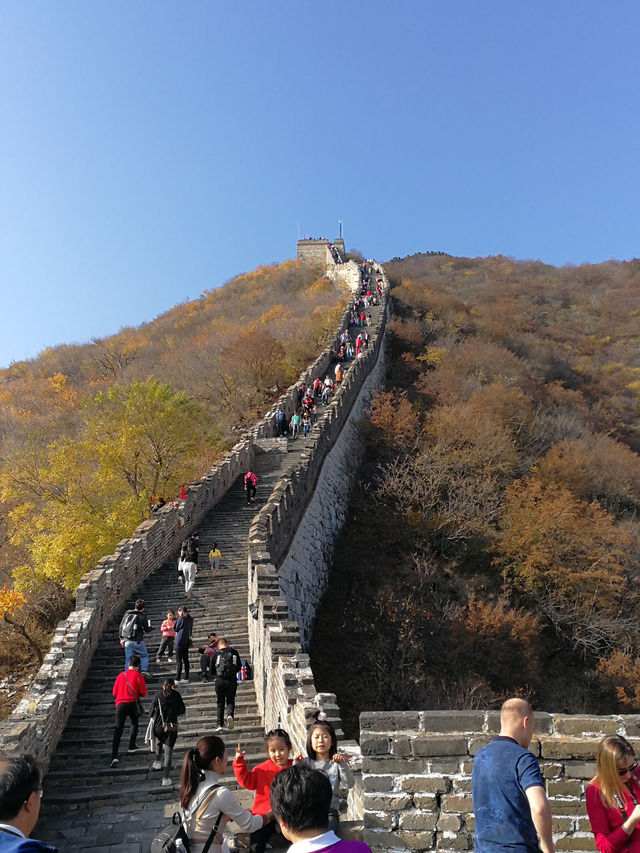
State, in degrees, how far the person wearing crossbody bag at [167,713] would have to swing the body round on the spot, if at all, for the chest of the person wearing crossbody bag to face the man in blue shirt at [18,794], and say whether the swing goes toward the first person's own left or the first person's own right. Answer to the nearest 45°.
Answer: approximately 180°

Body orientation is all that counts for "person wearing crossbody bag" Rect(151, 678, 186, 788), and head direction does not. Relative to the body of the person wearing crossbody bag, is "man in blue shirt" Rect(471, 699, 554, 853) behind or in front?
behind

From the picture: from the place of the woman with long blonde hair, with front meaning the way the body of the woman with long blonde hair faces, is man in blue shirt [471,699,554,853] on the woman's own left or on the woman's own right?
on the woman's own right

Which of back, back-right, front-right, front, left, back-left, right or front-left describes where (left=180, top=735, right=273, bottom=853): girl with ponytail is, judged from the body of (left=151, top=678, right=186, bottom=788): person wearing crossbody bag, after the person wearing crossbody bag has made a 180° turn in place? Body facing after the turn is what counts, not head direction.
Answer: front

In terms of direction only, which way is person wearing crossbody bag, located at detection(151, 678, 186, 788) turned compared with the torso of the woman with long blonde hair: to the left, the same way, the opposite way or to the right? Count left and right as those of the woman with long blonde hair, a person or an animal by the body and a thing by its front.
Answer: the opposite way

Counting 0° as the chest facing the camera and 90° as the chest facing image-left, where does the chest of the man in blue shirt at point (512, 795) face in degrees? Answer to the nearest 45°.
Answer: approximately 225°

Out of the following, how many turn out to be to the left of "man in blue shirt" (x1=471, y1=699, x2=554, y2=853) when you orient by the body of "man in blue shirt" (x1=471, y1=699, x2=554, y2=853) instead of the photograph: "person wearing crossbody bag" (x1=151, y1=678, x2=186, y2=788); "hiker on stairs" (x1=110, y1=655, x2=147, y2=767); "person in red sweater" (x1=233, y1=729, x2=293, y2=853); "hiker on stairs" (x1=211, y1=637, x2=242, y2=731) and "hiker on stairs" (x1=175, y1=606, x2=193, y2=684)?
5

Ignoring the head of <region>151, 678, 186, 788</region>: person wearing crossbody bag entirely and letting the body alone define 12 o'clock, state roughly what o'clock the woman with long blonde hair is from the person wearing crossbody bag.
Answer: The woman with long blonde hair is roughly at 5 o'clock from the person wearing crossbody bag.

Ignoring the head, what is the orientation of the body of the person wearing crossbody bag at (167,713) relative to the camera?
away from the camera

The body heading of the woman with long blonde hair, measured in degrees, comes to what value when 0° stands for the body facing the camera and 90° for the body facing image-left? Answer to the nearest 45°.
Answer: approximately 315°

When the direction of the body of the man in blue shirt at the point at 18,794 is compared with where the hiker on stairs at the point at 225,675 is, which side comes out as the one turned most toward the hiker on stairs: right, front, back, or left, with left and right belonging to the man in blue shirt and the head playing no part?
front

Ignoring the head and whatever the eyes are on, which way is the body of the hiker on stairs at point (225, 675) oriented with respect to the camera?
away from the camera

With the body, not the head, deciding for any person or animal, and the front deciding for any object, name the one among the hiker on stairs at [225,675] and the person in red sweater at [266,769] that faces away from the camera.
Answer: the hiker on stairs
